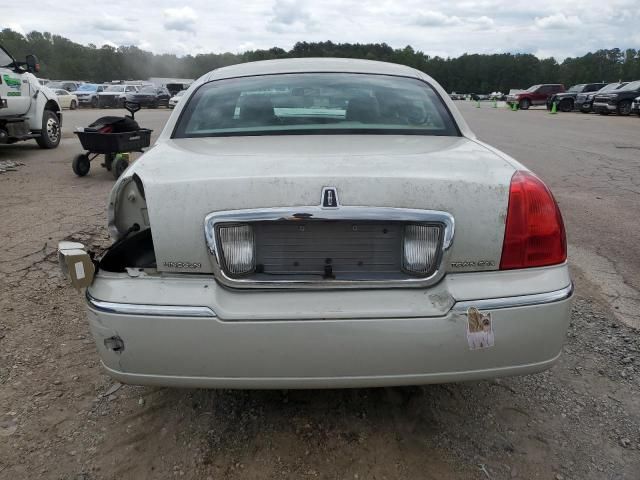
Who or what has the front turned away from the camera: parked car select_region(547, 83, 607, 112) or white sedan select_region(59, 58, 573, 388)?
the white sedan

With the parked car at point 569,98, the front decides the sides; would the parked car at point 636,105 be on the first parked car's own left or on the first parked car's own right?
on the first parked car's own left

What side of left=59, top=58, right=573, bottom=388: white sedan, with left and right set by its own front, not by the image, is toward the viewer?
back

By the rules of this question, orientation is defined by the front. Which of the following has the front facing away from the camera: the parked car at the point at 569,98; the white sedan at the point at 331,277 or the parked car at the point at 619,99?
the white sedan

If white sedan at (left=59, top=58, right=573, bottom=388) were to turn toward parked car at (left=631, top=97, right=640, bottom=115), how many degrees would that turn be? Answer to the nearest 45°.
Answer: approximately 45° to its right

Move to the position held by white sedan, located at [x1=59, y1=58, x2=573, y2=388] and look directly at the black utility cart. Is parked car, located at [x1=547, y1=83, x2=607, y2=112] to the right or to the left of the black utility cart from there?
right

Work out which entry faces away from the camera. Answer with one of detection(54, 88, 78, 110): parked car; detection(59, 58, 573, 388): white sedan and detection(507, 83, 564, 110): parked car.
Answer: the white sedan
